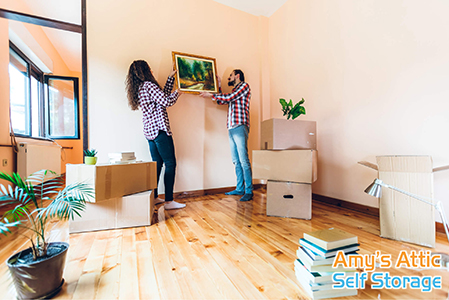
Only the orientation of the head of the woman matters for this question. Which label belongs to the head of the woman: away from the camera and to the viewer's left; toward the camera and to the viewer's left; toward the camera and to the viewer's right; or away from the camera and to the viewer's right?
away from the camera and to the viewer's right

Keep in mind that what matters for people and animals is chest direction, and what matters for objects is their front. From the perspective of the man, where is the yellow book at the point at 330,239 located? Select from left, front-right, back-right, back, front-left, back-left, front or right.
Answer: left

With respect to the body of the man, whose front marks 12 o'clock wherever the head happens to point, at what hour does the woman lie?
The woman is roughly at 11 o'clock from the man.

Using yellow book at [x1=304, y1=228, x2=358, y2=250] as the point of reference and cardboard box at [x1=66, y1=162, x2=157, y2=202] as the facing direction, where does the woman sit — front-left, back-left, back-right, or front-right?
front-right

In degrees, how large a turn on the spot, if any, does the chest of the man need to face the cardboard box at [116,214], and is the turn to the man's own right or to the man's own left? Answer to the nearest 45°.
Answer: approximately 45° to the man's own left

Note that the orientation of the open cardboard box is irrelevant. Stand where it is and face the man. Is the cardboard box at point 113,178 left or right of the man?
left

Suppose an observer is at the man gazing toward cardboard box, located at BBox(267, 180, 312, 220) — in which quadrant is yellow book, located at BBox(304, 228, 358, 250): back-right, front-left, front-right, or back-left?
front-right

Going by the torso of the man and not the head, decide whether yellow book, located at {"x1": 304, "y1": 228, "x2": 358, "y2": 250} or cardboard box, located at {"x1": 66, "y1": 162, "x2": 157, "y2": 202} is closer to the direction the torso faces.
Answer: the cardboard box

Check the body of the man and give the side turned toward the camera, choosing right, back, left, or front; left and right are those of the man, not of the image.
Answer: left

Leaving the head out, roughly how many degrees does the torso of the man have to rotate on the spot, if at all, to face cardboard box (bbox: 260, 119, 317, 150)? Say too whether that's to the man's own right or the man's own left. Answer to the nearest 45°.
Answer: approximately 135° to the man's own left
